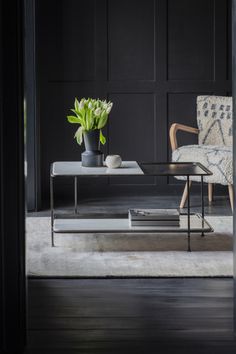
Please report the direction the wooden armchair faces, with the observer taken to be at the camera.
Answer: facing the viewer and to the left of the viewer

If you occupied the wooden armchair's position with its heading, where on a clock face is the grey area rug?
The grey area rug is roughly at 11 o'clock from the wooden armchair.

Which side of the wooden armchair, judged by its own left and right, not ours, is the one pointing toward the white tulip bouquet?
front

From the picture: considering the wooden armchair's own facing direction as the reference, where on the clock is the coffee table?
The coffee table is roughly at 11 o'clock from the wooden armchair.
